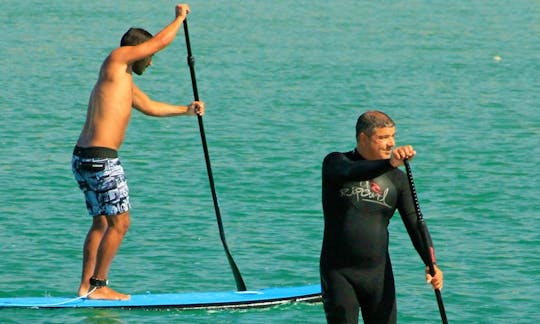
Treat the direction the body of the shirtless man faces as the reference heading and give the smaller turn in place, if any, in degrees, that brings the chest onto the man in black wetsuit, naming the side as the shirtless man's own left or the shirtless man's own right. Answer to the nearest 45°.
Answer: approximately 45° to the shirtless man's own right

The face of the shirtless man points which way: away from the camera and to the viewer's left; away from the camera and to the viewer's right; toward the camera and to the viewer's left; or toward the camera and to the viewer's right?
away from the camera and to the viewer's right

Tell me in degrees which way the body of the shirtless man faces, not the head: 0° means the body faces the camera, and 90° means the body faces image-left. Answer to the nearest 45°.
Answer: approximately 270°

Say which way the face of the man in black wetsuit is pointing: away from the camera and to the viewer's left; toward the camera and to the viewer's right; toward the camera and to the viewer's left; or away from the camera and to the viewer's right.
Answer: toward the camera and to the viewer's right

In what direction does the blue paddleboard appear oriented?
to the viewer's right
